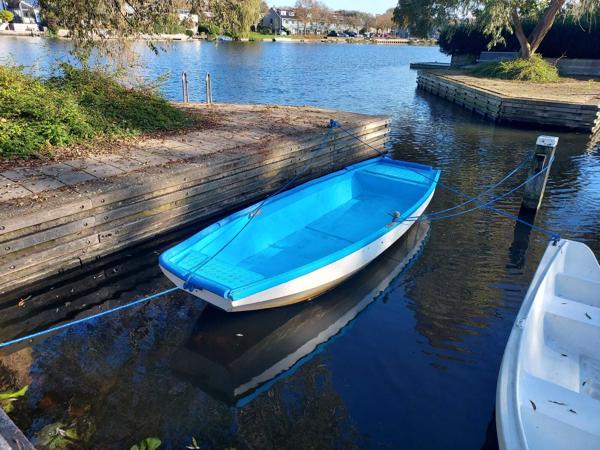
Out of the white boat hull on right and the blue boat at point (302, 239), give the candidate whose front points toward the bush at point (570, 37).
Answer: the white boat hull on right

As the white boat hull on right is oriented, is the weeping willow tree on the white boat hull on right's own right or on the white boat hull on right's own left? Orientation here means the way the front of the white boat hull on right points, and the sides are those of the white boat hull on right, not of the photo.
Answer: on the white boat hull on right's own left

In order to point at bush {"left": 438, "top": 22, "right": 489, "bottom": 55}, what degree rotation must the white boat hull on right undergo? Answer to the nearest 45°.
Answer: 0° — it already faces it

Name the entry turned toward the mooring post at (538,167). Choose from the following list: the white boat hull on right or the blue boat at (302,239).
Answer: the white boat hull on right

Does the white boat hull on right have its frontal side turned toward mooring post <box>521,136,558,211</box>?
yes

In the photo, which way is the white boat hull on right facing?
away from the camera

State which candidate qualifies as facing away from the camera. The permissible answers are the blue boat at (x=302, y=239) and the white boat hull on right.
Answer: the white boat hull on right
